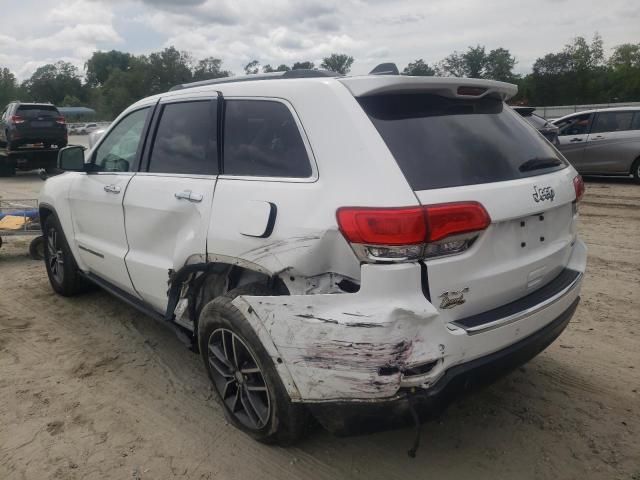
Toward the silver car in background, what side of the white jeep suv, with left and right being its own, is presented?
right

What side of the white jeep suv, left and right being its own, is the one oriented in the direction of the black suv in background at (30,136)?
front

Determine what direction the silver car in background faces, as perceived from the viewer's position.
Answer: facing to the left of the viewer

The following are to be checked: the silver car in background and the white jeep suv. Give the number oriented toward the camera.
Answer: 0

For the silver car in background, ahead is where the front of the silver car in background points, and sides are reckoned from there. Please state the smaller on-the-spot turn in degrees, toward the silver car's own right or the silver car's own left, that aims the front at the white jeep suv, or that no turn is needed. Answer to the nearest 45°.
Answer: approximately 90° to the silver car's own left

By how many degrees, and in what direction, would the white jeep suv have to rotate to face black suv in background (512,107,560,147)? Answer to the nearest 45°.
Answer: approximately 90° to its right

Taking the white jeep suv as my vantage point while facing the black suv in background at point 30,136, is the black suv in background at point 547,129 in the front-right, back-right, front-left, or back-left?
front-right

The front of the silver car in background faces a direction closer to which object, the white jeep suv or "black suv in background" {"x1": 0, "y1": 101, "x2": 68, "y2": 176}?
the black suv in background

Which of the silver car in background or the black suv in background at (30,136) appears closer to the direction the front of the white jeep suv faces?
the black suv in background

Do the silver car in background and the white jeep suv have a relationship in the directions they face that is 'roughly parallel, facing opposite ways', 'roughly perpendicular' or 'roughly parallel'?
roughly parallel

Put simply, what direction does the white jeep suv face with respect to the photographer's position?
facing away from the viewer and to the left of the viewer
